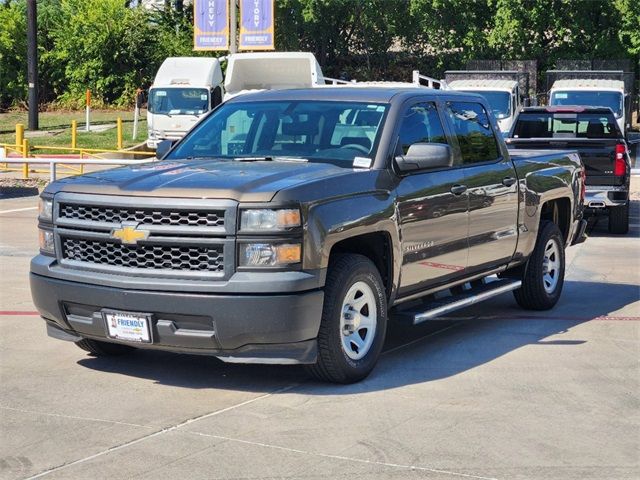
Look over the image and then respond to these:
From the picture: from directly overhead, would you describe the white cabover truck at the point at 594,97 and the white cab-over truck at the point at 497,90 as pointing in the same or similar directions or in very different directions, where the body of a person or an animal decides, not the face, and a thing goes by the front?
same or similar directions

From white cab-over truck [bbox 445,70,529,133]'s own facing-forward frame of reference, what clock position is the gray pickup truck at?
The gray pickup truck is roughly at 12 o'clock from the white cab-over truck.

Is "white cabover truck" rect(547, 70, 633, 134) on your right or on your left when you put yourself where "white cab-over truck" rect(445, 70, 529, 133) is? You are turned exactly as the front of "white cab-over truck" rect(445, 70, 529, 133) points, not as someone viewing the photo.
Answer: on your left

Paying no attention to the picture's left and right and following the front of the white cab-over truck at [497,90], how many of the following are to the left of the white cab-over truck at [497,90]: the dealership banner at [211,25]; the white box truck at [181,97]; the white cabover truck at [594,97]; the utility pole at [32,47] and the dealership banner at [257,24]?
1

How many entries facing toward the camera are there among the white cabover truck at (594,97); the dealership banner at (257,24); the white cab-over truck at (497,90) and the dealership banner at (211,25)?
4

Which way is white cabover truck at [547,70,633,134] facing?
toward the camera

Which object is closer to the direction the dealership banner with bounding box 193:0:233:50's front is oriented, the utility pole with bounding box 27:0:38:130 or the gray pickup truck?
the gray pickup truck

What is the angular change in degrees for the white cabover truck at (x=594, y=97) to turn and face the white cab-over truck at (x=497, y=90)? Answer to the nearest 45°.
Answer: approximately 90° to its right

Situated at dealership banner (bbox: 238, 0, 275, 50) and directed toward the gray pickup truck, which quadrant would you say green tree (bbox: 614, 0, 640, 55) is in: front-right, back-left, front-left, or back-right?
back-left

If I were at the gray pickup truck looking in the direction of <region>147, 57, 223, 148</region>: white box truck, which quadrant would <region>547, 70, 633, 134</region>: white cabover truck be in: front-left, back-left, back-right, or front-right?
front-right

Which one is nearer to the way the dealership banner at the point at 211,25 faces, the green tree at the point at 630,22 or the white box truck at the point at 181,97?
the white box truck

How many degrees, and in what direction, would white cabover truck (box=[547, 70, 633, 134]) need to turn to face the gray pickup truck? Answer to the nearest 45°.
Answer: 0° — it already faces it

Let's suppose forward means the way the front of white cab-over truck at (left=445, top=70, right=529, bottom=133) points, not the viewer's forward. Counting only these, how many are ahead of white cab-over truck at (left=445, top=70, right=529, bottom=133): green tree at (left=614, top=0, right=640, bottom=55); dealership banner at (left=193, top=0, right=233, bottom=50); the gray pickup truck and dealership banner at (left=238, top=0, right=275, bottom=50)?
1

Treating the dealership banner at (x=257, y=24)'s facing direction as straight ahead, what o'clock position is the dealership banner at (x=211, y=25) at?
the dealership banner at (x=211, y=25) is roughly at 4 o'clock from the dealership banner at (x=257, y=24).

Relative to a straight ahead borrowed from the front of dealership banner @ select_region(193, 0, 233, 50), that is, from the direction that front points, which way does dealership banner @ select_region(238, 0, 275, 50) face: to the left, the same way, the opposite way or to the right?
the same way

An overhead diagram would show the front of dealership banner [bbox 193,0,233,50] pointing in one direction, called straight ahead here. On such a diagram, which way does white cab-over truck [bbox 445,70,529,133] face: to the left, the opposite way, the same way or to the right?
the same way

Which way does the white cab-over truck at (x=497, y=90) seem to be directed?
toward the camera

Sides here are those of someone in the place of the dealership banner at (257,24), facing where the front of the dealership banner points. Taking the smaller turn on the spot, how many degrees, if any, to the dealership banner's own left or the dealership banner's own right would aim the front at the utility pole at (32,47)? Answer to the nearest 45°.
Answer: approximately 90° to the dealership banner's own right

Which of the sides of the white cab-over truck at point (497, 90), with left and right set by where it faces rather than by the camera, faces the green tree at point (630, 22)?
back

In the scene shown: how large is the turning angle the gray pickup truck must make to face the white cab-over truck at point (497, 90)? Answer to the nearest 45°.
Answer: approximately 135° to its right
